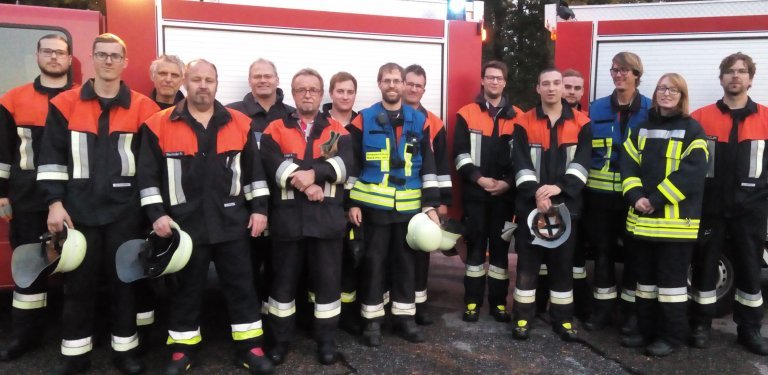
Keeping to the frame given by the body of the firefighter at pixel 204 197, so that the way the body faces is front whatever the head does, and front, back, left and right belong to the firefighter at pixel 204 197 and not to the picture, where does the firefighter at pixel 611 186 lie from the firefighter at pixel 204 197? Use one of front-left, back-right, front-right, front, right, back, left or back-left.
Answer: left

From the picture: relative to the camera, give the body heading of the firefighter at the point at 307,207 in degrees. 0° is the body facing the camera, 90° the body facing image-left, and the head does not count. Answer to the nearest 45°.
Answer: approximately 0°

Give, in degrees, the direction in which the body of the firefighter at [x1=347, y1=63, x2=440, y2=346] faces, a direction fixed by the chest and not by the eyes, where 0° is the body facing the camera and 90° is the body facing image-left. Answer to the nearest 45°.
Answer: approximately 0°

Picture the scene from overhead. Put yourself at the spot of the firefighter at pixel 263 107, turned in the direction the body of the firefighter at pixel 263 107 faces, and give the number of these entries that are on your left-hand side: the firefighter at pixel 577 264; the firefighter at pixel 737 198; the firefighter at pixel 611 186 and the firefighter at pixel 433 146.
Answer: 4

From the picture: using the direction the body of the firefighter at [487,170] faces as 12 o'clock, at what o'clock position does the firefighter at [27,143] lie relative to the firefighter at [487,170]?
the firefighter at [27,143] is roughly at 2 o'clock from the firefighter at [487,170].

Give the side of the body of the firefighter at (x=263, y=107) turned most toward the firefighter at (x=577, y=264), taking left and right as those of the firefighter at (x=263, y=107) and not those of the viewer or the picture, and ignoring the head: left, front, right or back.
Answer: left

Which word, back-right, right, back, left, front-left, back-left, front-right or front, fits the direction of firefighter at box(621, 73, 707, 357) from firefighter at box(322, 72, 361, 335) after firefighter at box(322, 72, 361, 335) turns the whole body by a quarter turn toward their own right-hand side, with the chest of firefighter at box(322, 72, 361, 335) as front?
back

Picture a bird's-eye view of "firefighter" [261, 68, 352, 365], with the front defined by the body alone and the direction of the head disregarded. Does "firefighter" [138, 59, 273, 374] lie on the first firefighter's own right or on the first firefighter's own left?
on the first firefighter's own right

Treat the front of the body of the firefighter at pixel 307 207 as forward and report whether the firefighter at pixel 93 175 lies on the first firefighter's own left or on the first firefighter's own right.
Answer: on the first firefighter's own right

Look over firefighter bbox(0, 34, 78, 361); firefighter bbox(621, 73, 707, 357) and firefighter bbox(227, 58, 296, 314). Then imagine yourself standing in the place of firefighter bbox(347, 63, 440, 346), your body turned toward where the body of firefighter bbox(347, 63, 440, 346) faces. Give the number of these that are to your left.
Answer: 1

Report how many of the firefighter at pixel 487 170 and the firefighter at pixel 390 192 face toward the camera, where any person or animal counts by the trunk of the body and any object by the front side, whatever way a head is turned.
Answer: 2
